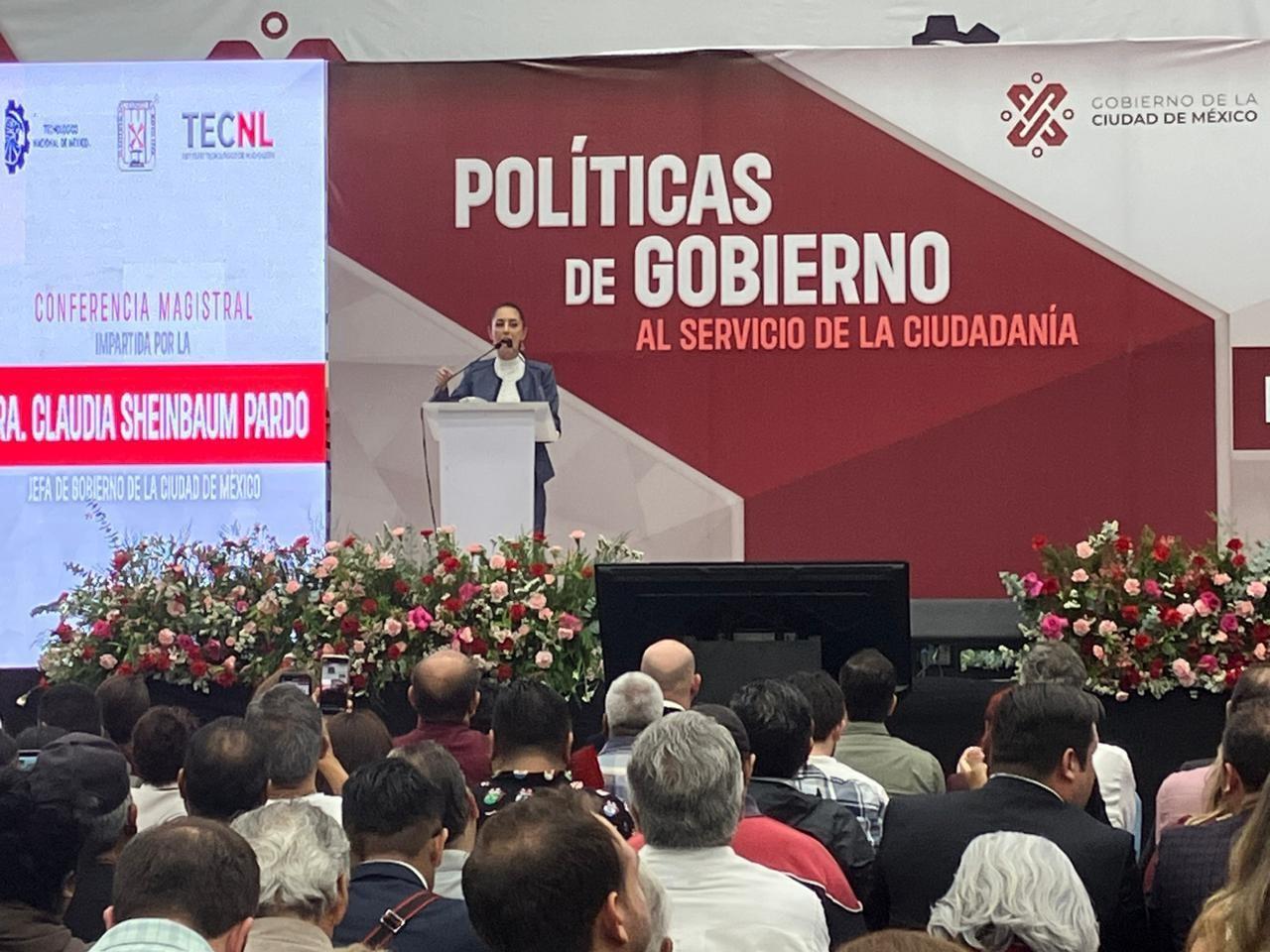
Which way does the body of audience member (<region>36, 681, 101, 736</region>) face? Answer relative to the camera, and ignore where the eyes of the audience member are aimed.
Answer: away from the camera

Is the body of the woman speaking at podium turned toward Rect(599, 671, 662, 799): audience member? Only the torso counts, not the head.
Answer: yes

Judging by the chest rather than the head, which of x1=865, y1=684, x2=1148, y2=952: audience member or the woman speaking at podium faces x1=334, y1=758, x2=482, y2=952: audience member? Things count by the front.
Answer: the woman speaking at podium

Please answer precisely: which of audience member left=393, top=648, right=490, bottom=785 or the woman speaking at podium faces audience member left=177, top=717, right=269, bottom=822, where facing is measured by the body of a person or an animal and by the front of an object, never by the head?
the woman speaking at podium

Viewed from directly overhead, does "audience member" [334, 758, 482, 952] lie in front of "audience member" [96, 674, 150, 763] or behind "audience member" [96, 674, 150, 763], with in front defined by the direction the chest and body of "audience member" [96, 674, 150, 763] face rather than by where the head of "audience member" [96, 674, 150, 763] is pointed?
behind

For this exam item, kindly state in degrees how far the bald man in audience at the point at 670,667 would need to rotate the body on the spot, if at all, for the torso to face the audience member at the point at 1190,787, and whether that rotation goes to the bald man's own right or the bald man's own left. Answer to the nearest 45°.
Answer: approximately 135° to the bald man's own right

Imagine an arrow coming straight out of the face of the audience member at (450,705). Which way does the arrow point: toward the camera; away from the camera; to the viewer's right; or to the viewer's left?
away from the camera

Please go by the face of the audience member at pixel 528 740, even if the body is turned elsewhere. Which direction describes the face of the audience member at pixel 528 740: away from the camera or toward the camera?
away from the camera

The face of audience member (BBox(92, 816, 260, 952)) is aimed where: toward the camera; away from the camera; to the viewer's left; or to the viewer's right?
away from the camera

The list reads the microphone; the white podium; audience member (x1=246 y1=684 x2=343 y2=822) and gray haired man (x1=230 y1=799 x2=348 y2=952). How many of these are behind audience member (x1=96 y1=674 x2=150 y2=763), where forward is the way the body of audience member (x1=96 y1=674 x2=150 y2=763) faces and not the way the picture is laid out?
2

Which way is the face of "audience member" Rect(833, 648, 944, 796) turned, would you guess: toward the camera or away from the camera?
away from the camera

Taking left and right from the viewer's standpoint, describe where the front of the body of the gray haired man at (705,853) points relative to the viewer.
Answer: facing away from the viewer

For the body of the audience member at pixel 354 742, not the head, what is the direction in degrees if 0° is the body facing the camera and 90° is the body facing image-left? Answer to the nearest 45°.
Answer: approximately 180°
